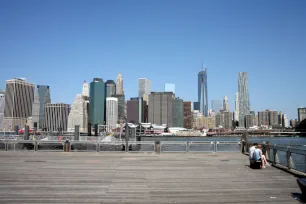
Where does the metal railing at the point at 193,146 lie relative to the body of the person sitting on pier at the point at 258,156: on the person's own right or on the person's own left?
on the person's own left

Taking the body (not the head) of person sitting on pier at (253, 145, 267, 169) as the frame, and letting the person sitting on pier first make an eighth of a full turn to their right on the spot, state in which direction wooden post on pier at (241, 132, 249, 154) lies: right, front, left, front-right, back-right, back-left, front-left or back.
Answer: back-left
